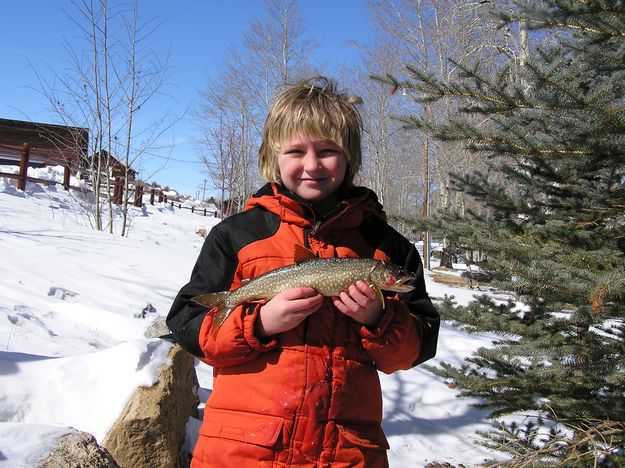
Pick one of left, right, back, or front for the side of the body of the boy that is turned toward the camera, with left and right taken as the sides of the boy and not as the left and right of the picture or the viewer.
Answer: front

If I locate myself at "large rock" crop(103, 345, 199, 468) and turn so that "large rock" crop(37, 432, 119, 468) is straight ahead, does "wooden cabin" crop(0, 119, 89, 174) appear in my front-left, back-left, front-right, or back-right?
back-right

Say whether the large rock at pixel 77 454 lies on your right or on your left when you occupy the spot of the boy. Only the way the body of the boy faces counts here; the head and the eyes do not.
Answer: on your right

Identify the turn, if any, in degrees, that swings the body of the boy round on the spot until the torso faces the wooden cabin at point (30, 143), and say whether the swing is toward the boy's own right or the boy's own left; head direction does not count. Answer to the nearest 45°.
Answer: approximately 135° to the boy's own right

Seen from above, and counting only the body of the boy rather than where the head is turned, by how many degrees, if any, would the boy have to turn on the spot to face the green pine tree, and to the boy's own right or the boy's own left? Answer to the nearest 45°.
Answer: approximately 135° to the boy's own left
